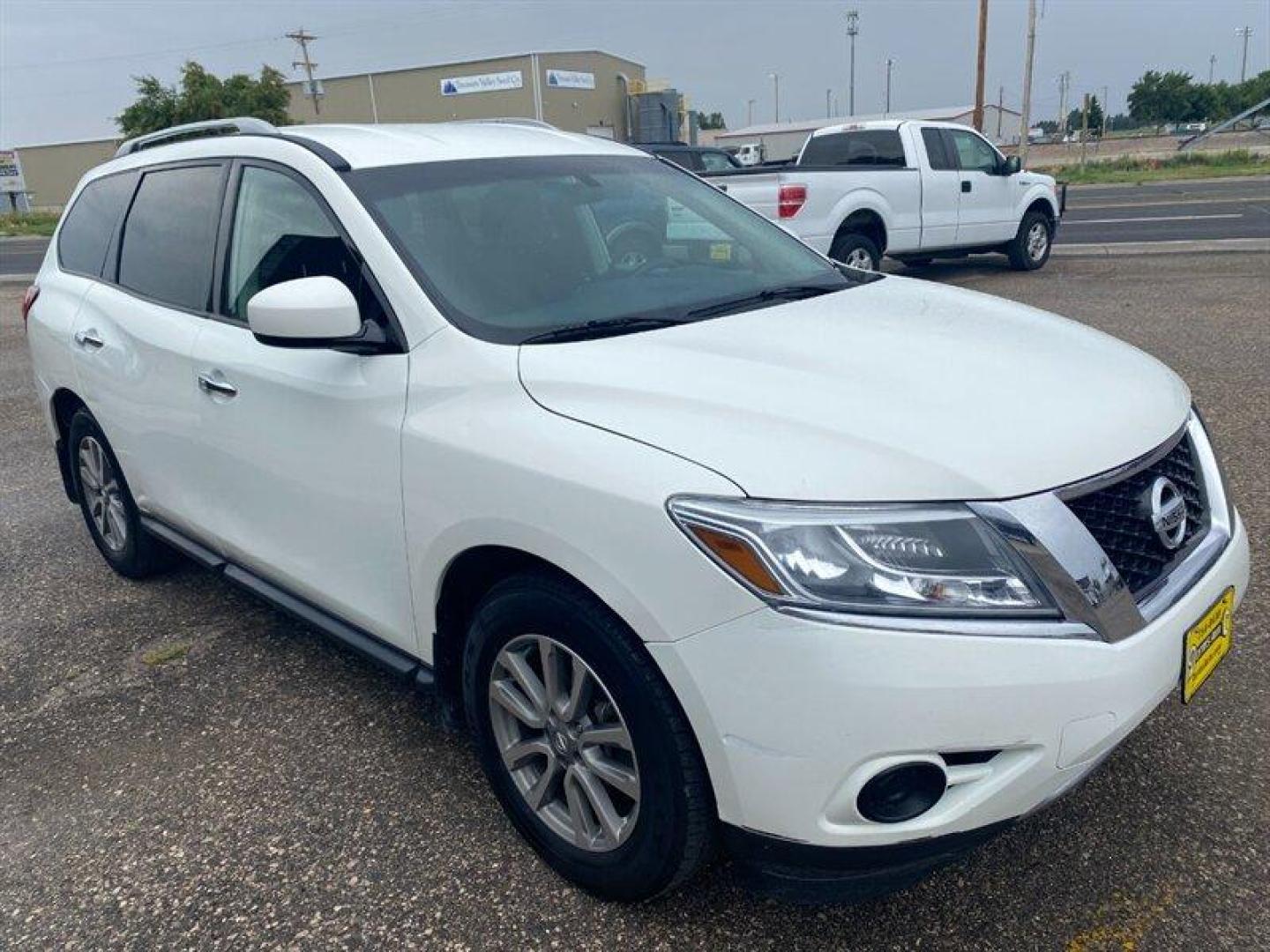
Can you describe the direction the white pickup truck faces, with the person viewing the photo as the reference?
facing away from the viewer and to the right of the viewer

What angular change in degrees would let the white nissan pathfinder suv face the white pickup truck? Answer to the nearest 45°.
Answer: approximately 135° to its left

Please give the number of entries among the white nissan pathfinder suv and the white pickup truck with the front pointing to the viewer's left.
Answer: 0

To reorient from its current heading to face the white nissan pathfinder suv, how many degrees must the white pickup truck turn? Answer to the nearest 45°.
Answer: approximately 135° to its right

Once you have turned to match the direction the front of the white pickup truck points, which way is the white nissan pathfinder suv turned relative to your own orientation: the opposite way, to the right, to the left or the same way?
to the right

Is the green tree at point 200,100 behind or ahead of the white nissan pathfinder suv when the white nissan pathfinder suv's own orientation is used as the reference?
behind

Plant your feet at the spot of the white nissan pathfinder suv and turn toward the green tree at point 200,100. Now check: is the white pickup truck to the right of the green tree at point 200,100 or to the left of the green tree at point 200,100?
right

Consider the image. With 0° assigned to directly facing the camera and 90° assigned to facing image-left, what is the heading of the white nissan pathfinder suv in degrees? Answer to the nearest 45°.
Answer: approximately 315°
